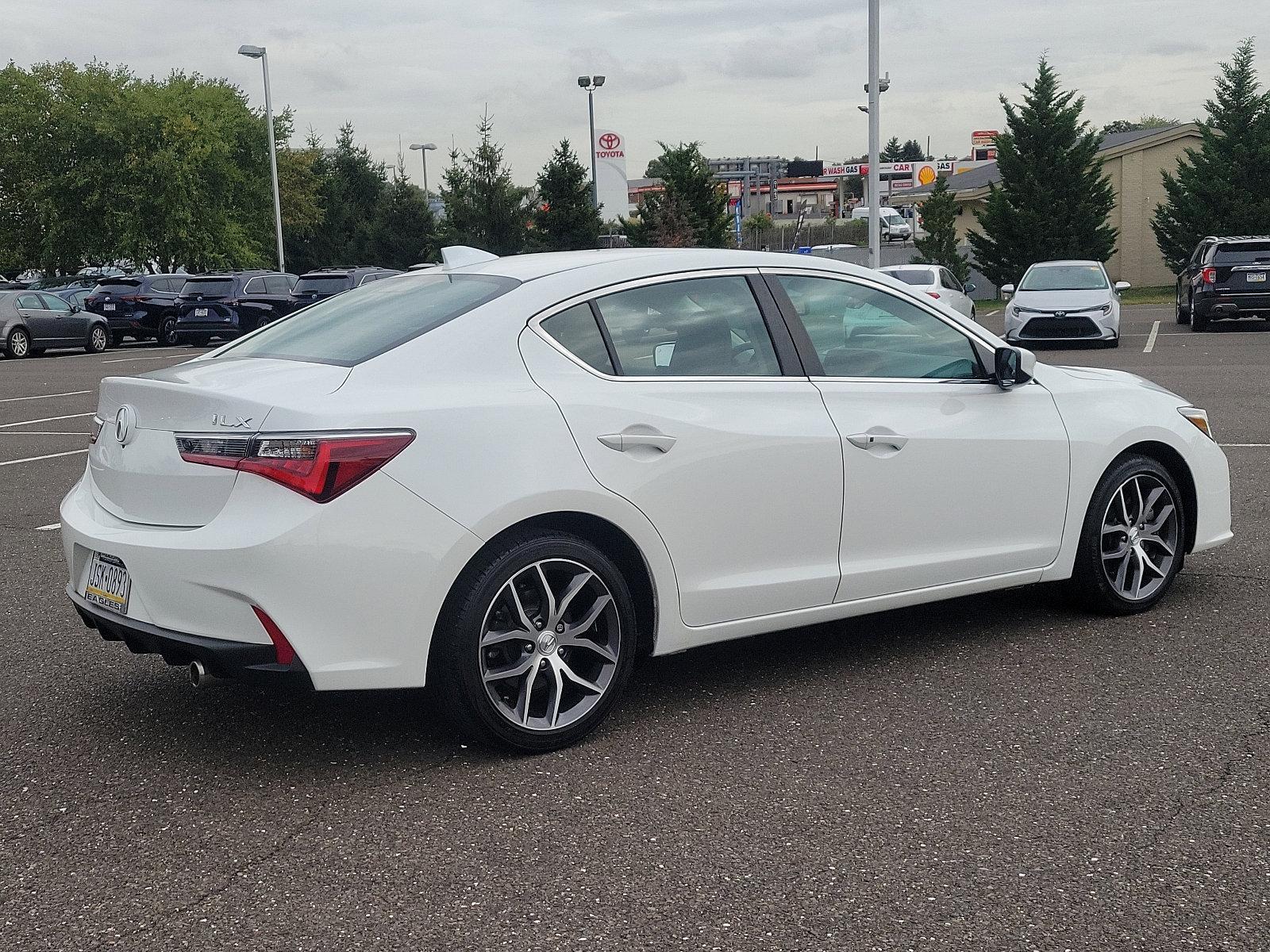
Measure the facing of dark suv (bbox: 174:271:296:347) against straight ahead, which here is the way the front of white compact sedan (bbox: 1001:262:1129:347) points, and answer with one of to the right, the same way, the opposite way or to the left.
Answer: the opposite way

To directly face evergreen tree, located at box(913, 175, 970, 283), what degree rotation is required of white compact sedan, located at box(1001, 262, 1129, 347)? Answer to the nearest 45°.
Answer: approximately 180°

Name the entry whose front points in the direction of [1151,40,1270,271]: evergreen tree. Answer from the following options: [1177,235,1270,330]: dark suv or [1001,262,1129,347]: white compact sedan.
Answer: the dark suv

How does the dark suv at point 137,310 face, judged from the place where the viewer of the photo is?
facing away from the viewer and to the right of the viewer

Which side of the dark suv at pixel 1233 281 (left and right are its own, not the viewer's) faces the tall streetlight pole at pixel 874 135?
left

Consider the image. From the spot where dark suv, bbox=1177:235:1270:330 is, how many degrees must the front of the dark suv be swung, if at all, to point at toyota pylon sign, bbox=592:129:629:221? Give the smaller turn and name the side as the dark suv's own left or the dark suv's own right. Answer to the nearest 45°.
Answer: approximately 45° to the dark suv's own left

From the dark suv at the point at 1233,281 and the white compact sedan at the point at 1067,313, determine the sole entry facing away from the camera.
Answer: the dark suv

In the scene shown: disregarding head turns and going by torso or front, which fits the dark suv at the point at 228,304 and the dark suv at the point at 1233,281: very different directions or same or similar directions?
same or similar directions

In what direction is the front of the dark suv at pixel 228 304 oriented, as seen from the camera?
facing away from the viewer and to the right of the viewer

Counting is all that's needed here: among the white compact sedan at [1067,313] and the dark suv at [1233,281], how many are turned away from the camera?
1

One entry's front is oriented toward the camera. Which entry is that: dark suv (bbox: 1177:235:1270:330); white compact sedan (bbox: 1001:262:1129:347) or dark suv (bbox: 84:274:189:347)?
the white compact sedan

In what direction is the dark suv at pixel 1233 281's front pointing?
away from the camera

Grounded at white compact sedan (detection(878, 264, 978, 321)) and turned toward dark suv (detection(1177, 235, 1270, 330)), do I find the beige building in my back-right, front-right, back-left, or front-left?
front-left

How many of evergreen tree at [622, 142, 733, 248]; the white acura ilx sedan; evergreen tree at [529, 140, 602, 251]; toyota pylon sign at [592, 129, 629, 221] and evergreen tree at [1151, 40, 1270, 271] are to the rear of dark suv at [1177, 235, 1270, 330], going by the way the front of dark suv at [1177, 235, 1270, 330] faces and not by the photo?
1

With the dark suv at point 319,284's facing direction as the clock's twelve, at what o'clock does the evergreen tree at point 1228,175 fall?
The evergreen tree is roughly at 1 o'clock from the dark suv.

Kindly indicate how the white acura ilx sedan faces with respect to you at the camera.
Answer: facing away from the viewer and to the right of the viewer

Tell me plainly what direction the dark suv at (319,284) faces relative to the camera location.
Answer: facing away from the viewer and to the right of the viewer

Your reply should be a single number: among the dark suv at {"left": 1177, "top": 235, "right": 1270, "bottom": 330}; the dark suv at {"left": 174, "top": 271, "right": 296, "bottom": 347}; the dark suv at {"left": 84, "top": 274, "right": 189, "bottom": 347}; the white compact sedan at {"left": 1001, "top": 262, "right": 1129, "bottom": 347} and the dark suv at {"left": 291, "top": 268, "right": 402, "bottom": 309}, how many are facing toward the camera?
1

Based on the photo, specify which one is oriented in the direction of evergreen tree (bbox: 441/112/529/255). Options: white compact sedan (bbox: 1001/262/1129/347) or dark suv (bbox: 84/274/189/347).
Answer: the dark suv

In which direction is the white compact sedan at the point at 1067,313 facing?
toward the camera

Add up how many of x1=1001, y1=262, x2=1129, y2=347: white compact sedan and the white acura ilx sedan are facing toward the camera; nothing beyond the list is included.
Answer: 1

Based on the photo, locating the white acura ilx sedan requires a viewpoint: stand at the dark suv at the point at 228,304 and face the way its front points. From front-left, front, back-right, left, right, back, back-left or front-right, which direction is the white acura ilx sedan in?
back-right

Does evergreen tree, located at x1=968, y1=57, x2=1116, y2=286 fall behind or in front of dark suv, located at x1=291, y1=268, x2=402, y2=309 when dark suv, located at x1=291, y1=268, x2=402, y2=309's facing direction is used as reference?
in front
